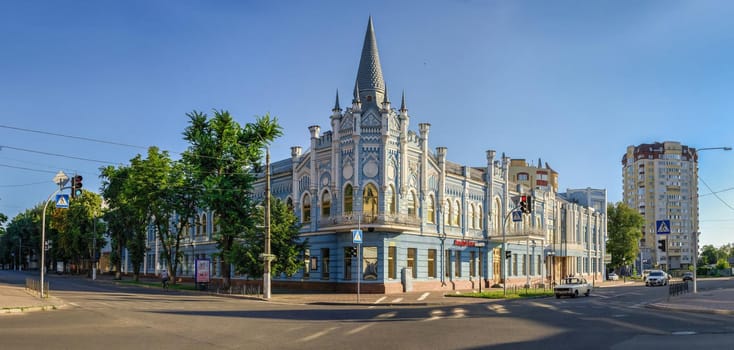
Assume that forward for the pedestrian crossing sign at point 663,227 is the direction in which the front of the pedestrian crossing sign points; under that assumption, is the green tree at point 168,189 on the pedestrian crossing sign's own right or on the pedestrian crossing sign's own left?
on the pedestrian crossing sign's own right

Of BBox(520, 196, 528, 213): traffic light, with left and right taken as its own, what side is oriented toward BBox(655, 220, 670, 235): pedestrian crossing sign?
left

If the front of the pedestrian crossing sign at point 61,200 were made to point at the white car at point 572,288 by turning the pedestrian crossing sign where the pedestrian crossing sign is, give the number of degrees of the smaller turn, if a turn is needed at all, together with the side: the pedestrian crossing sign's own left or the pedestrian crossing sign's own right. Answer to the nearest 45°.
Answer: approximately 90° to the pedestrian crossing sign's own left

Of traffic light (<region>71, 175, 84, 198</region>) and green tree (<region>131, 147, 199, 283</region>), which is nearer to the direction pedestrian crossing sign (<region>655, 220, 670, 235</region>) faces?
the traffic light

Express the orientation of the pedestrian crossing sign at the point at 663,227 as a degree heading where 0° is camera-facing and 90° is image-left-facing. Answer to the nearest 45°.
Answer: approximately 0°
